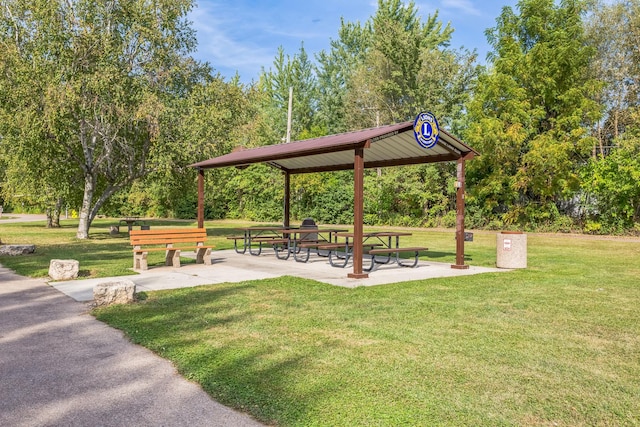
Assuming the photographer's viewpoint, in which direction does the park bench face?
facing the viewer and to the right of the viewer

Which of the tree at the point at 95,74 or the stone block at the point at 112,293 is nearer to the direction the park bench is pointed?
the stone block

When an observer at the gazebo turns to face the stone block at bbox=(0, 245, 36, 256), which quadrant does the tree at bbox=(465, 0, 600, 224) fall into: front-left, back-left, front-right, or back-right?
back-right

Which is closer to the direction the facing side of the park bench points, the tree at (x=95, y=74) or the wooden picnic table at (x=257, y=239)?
the wooden picnic table

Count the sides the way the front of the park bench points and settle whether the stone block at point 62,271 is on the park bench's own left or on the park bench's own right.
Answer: on the park bench's own right

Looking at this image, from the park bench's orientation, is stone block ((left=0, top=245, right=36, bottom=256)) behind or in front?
behind

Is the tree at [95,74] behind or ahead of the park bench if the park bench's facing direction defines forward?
behind
